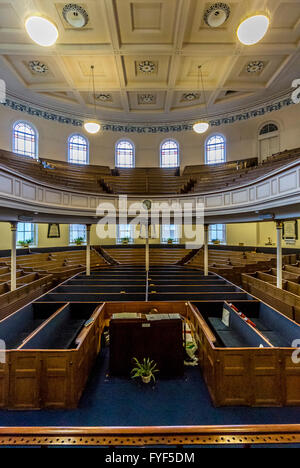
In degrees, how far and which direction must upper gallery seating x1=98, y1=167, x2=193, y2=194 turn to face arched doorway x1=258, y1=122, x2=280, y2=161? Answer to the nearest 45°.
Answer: approximately 90° to its left

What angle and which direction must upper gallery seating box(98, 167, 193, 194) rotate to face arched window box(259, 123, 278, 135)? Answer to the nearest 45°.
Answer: approximately 90° to its left

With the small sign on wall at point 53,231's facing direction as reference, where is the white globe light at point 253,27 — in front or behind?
in front

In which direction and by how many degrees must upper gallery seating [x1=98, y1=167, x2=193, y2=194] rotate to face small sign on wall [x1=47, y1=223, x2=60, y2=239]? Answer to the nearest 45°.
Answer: approximately 90° to its right

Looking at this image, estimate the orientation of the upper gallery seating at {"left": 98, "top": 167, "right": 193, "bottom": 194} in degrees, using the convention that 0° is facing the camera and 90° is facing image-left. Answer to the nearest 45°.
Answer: approximately 0°

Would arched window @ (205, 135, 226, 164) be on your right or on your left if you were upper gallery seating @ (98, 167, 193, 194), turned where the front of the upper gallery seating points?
on your left

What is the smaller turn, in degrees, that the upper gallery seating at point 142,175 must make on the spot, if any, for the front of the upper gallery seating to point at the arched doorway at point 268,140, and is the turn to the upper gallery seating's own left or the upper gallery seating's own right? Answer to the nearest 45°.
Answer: approximately 90° to the upper gallery seating's own left

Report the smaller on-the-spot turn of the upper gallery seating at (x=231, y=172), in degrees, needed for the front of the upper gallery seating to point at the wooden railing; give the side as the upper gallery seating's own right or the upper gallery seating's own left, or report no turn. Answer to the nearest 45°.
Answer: approximately 45° to the upper gallery seating's own left

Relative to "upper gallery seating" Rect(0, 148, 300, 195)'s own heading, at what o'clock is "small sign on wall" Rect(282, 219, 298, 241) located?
The small sign on wall is roughly at 9 o'clock from the upper gallery seating.
